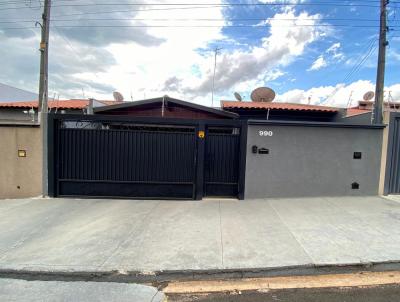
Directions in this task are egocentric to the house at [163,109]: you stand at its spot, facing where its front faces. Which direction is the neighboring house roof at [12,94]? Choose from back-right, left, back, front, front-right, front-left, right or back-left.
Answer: back-right

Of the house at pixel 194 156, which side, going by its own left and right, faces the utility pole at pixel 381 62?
left

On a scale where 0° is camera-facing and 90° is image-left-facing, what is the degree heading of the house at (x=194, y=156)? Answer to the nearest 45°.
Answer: approximately 0°

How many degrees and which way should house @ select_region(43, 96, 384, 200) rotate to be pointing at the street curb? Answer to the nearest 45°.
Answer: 0° — it already faces it

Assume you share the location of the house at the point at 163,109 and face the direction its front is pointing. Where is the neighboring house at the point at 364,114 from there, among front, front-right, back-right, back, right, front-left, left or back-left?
left
